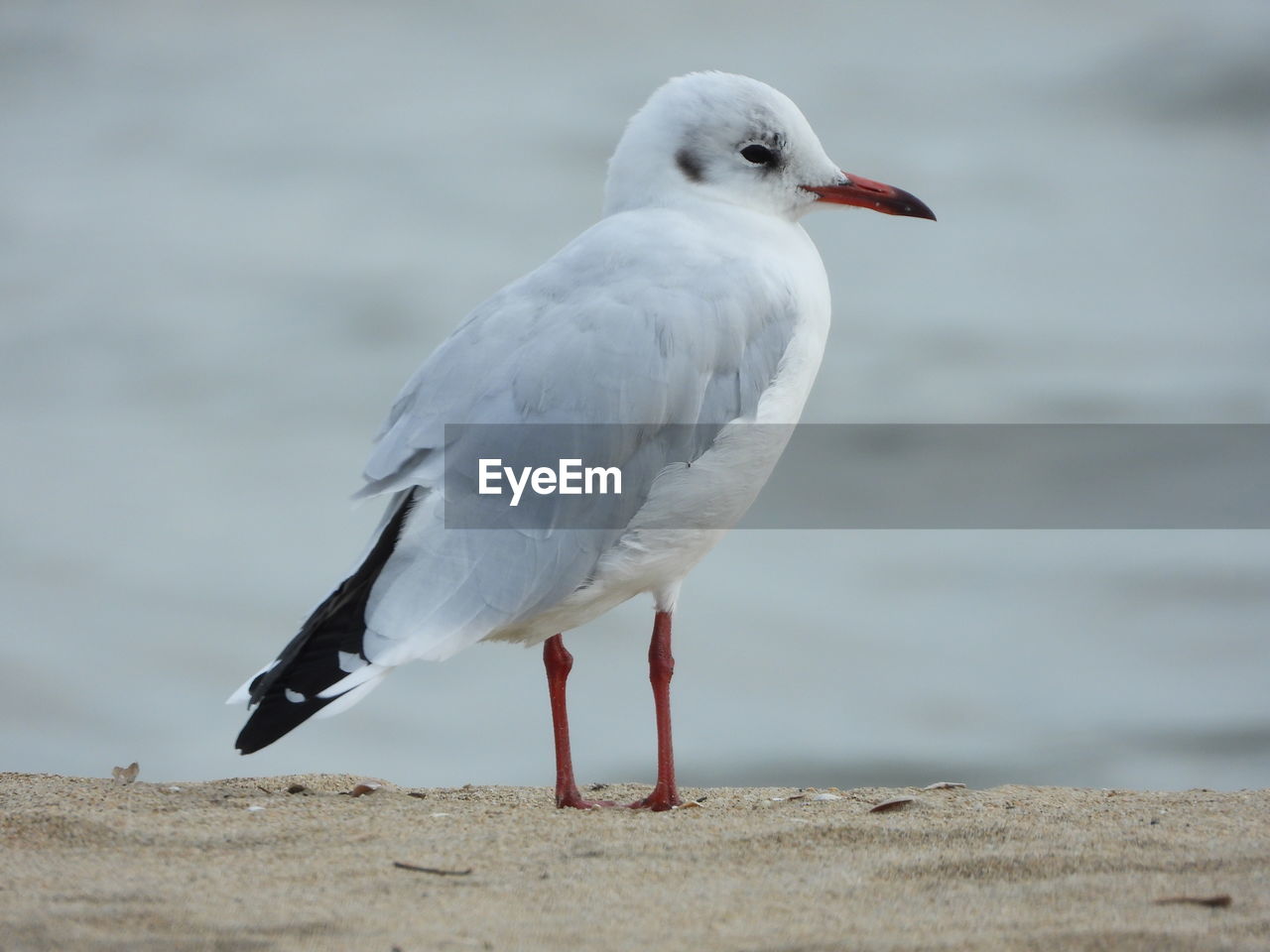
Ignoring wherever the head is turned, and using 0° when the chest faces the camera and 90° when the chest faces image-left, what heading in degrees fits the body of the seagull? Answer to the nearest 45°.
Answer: approximately 270°
